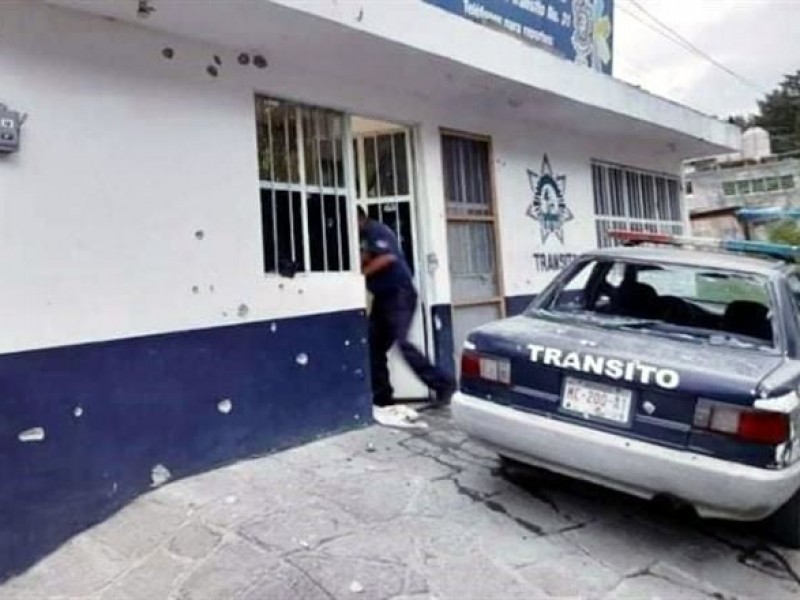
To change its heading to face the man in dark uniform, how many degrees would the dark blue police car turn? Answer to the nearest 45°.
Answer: approximately 90° to its left

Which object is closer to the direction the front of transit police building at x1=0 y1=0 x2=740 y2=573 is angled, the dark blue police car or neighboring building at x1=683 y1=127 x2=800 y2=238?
the dark blue police car

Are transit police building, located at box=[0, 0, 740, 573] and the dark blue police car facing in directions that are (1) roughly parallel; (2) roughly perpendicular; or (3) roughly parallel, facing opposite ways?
roughly perpendicular

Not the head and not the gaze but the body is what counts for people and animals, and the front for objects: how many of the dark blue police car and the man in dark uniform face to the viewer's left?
1

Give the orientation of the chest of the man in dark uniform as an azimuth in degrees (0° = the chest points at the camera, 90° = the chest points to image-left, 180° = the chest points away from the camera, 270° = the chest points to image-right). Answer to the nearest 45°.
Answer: approximately 90°

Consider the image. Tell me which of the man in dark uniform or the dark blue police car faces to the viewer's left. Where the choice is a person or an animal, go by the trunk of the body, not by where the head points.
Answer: the man in dark uniform

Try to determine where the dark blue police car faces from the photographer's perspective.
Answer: facing away from the viewer and to the right of the viewer

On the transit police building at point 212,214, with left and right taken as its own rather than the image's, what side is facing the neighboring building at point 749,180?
left

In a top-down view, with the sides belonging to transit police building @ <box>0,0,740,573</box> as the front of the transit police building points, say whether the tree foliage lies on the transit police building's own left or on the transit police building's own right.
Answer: on the transit police building's own left

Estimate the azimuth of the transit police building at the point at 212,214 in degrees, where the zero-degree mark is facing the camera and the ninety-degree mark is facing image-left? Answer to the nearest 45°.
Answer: approximately 315°

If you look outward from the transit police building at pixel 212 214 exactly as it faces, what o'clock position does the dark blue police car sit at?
The dark blue police car is roughly at 11 o'clock from the transit police building.
